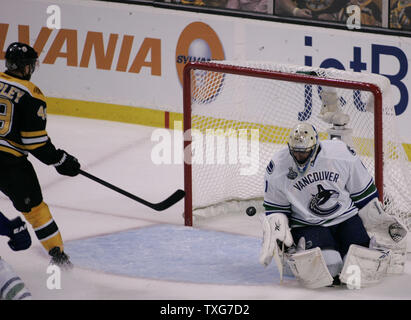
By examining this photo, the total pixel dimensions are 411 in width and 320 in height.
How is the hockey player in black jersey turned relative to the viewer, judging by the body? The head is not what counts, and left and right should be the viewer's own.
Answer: facing away from the viewer and to the right of the viewer

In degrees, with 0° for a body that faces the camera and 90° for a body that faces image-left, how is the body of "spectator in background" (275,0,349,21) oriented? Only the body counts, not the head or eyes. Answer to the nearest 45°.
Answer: approximately 0°

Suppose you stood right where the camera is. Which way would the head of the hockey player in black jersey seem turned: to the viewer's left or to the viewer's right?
to the viewer's right

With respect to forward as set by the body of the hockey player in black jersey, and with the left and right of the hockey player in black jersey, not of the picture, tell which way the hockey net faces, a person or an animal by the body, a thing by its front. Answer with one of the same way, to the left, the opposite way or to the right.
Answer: the opposite way

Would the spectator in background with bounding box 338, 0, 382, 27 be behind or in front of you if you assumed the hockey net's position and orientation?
behind

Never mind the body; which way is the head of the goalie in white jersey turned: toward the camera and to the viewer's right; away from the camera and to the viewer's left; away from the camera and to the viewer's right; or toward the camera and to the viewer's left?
toward the camera and to the viewer's left

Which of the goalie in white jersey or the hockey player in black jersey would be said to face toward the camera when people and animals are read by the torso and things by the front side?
the goalie in white jersey

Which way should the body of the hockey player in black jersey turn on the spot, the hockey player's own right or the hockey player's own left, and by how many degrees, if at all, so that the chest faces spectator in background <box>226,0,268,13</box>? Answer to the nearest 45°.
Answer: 0° — they already face them

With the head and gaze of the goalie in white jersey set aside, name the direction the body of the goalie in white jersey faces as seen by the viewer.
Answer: toward the camera

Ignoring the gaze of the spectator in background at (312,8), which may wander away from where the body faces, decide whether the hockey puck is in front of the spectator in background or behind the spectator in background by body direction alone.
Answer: in front

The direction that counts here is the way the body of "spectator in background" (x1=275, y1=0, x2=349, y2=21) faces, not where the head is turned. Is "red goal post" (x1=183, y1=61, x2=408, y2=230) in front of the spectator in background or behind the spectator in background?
in front
